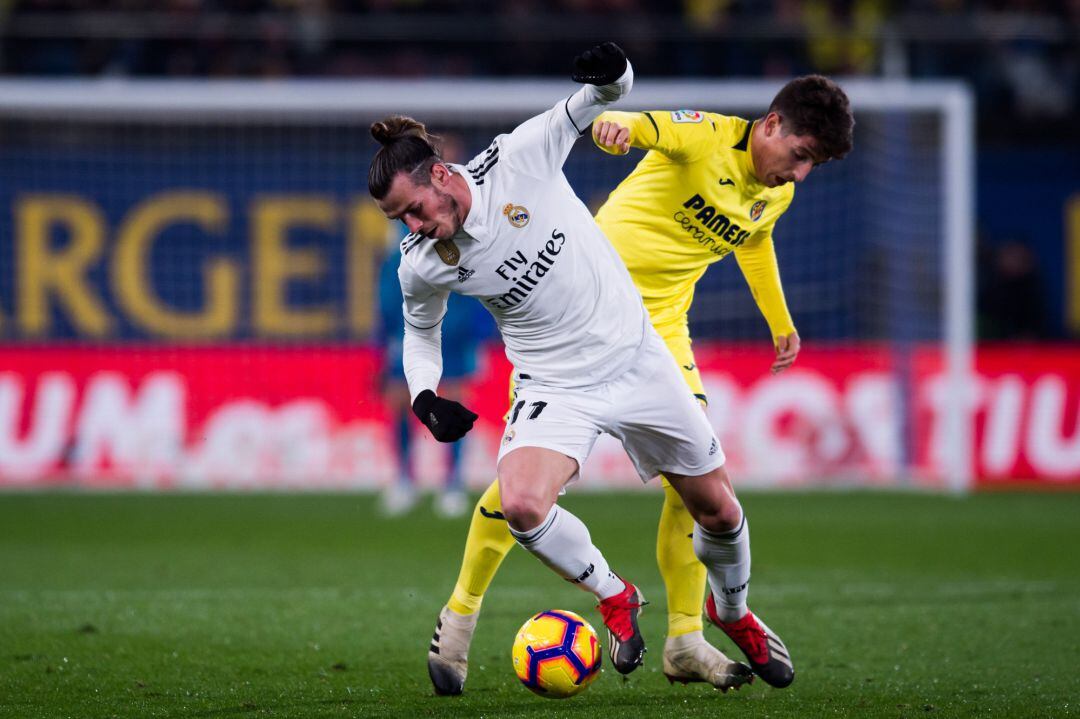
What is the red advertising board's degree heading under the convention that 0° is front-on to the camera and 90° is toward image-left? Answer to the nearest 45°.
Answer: approximately 0°

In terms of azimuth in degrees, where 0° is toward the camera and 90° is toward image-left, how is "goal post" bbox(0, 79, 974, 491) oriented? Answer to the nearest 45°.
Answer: approximately 0°

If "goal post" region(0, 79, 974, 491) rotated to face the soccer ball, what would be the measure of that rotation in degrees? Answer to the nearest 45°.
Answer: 0° — it already faces it

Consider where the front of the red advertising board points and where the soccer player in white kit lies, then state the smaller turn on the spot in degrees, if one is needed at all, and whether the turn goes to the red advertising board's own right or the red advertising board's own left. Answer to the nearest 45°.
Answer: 0° — it already faces them

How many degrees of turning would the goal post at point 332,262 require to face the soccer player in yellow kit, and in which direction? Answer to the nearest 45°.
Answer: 0° — it already faces them
